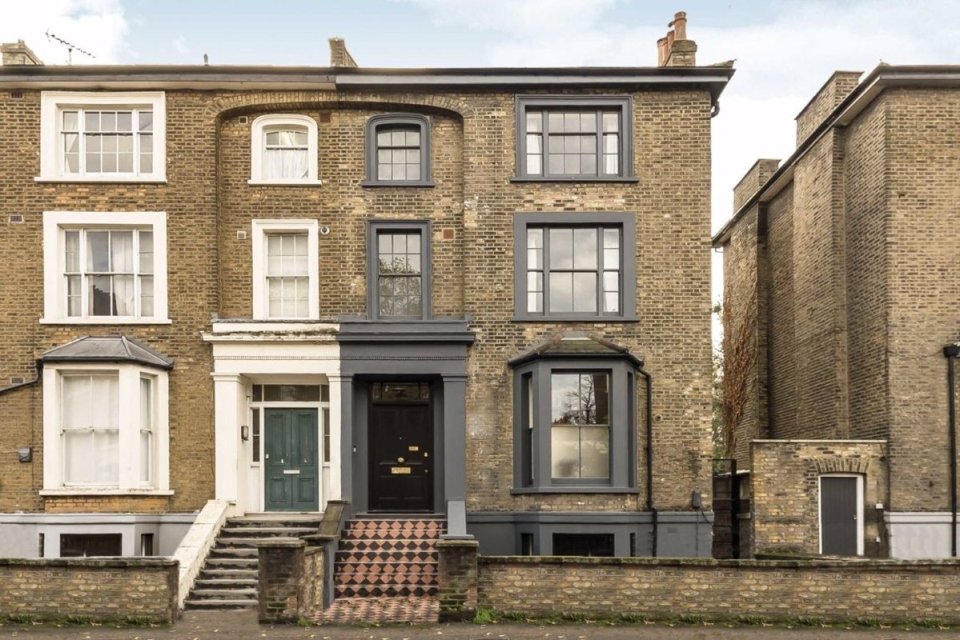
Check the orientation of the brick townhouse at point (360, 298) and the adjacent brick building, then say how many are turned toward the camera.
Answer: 2

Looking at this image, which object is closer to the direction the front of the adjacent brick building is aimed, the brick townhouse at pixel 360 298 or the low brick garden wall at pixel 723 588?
the low brick garden wall

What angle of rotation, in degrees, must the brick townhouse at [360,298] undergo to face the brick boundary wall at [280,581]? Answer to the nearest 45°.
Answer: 0° — it already faces it

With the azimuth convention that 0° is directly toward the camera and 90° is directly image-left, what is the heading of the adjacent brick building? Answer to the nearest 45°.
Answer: approximately 0°
